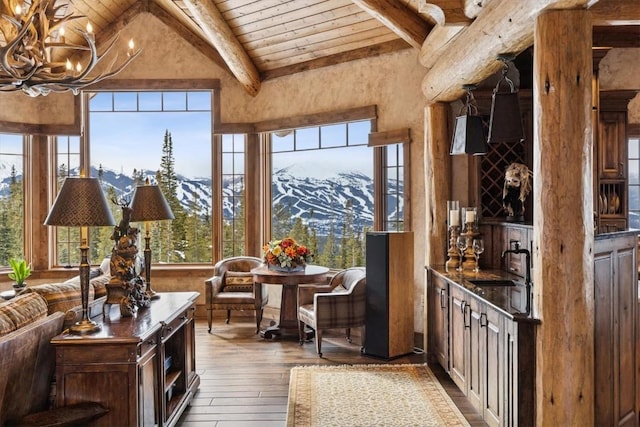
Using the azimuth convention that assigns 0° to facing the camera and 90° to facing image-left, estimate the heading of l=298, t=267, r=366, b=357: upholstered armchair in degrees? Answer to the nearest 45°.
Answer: approximately 45°

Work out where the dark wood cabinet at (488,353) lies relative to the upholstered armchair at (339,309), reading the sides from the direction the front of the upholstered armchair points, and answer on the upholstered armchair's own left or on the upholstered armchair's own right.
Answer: on the upholstered armchair's own left

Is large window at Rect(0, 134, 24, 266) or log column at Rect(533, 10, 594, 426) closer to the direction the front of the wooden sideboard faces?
the log column

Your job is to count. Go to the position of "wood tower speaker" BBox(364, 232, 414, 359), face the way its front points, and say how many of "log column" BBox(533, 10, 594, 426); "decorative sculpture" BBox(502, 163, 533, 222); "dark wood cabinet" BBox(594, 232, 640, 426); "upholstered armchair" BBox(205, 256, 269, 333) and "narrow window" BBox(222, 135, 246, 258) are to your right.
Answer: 2

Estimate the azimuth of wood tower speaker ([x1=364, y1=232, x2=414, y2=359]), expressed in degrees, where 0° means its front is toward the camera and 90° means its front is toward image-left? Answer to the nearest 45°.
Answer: approximately 45°

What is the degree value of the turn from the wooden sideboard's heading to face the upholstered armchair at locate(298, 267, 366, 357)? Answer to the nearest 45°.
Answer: approximately 45° to its left

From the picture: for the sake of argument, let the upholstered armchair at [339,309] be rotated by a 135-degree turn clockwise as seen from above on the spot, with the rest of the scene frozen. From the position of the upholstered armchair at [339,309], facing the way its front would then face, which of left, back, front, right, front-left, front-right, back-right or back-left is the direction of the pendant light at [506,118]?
back-right
